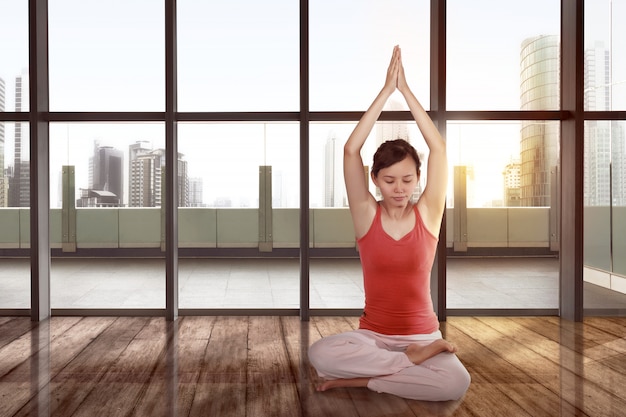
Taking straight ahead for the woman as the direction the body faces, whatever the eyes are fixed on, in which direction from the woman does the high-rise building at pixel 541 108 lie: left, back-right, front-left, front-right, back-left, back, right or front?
back-left

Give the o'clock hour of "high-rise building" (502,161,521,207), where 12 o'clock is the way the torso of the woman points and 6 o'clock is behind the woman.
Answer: The high-rise building is roughly at 7 o'clock from the woman.

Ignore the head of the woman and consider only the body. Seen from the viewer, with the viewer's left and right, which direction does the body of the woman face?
facing the viewer

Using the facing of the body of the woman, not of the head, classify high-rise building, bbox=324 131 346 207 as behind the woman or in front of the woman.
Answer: behind

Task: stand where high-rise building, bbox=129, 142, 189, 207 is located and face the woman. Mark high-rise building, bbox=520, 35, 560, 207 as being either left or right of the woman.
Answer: left

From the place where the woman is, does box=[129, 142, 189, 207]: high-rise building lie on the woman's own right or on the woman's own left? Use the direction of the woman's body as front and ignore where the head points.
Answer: on the woman's own right
